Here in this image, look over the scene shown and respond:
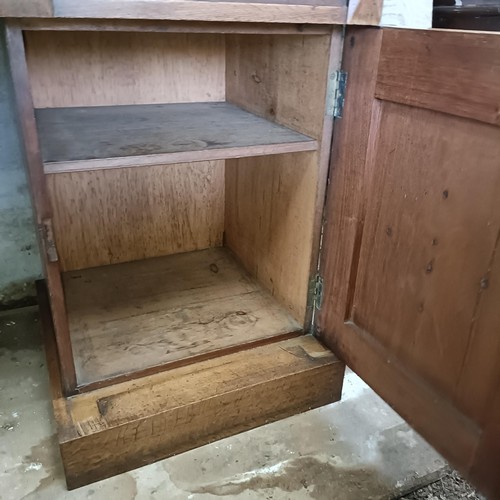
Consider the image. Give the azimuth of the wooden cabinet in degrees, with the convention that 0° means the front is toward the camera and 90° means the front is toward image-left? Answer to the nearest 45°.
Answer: approximately 315°
